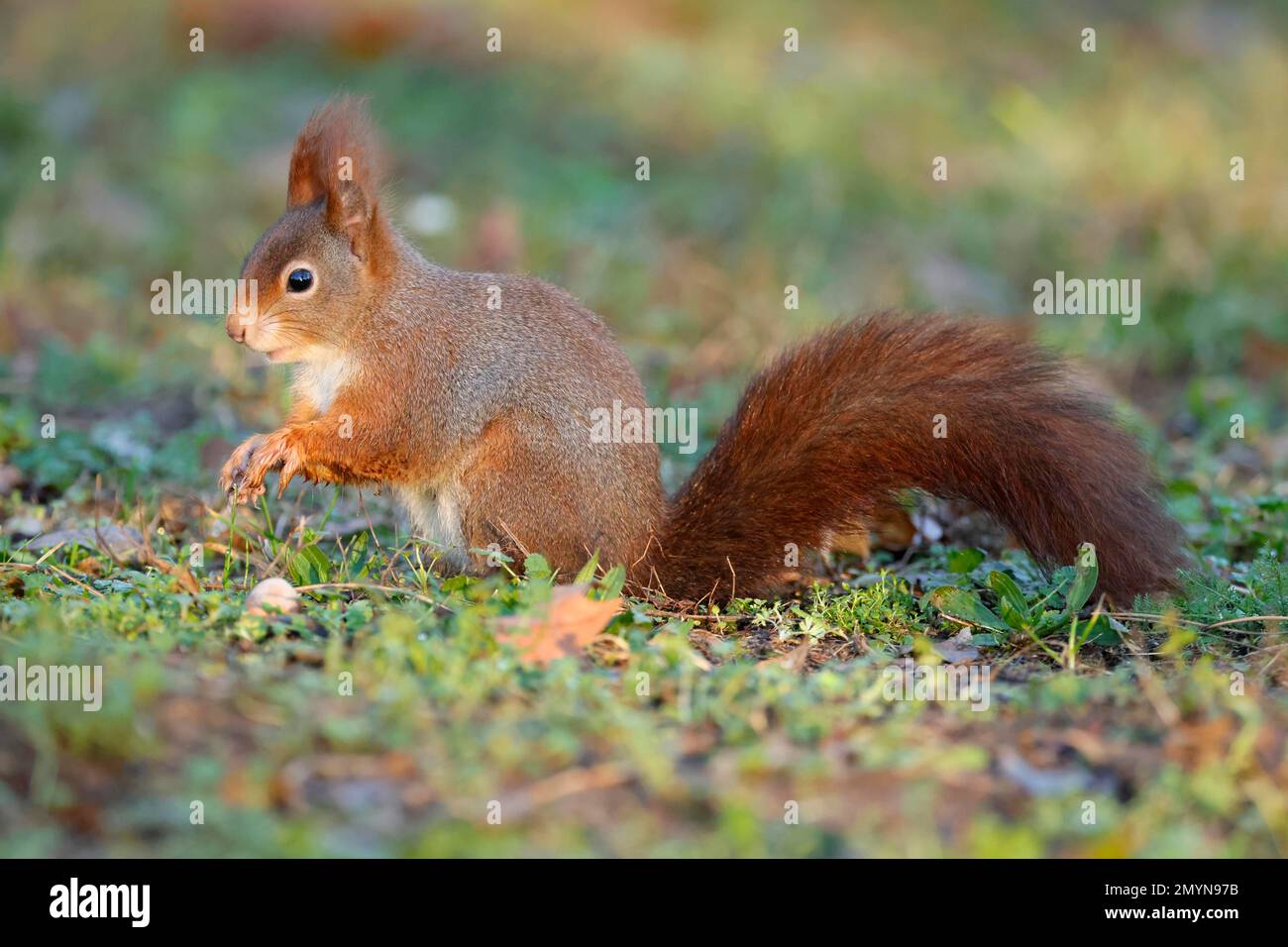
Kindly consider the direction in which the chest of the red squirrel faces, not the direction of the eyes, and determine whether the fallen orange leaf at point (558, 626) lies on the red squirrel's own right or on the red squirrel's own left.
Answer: on the red squirrel's own left

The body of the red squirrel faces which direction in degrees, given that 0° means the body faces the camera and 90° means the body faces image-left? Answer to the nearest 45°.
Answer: approximately 90°
